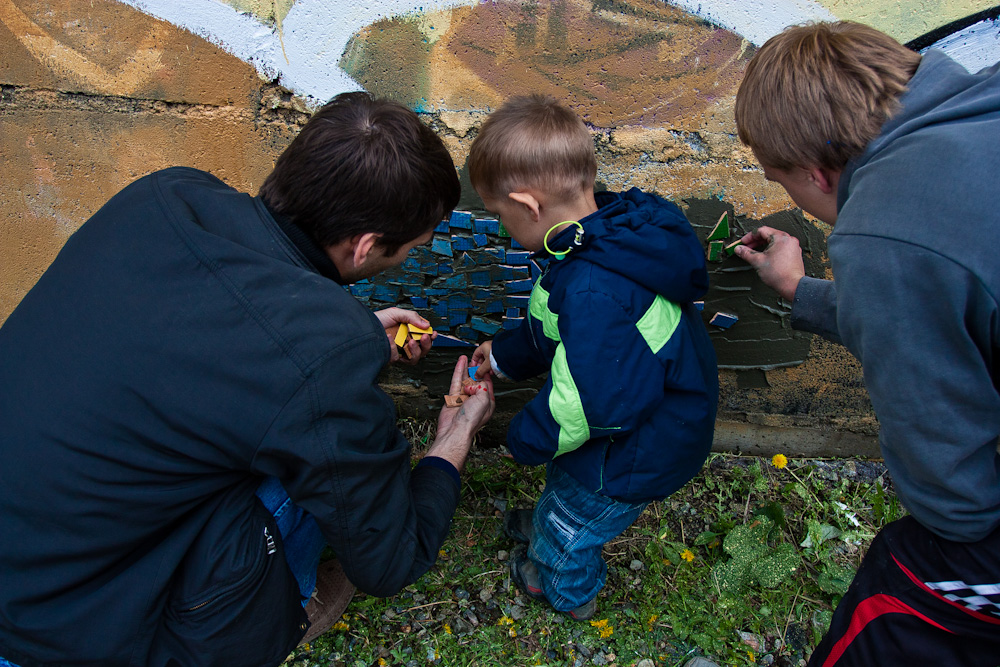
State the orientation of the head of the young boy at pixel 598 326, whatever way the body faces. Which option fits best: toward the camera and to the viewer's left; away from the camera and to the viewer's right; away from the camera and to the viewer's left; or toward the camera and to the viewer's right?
away from the camera and to the viewer's left

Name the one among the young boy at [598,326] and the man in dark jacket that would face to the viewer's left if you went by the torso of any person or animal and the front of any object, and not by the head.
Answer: the young boy

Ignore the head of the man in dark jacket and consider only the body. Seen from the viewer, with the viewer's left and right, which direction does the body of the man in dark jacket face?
facing away from the viewer and to the right of the viewer

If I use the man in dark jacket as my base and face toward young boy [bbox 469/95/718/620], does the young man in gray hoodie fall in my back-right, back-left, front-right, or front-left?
front-right

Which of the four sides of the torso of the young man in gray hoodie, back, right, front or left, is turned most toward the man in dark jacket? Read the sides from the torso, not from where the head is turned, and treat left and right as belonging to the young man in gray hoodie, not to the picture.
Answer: left

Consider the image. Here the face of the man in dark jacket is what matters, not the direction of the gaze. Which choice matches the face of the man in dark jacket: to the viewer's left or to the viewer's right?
to the viewer's right

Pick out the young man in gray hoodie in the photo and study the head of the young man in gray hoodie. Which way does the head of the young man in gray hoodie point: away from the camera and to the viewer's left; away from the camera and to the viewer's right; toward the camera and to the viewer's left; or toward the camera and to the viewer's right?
away from the camera and to the viewer's left

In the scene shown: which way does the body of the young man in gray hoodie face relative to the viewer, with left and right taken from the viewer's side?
facing away from the viewer and to the left of the viewer

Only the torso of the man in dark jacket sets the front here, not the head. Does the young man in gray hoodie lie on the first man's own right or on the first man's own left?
on the first man's own right

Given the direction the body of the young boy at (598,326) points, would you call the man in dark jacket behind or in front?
in front

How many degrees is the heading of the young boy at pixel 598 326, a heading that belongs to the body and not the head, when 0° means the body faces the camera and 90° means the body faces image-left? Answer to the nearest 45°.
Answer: approximately 90°
